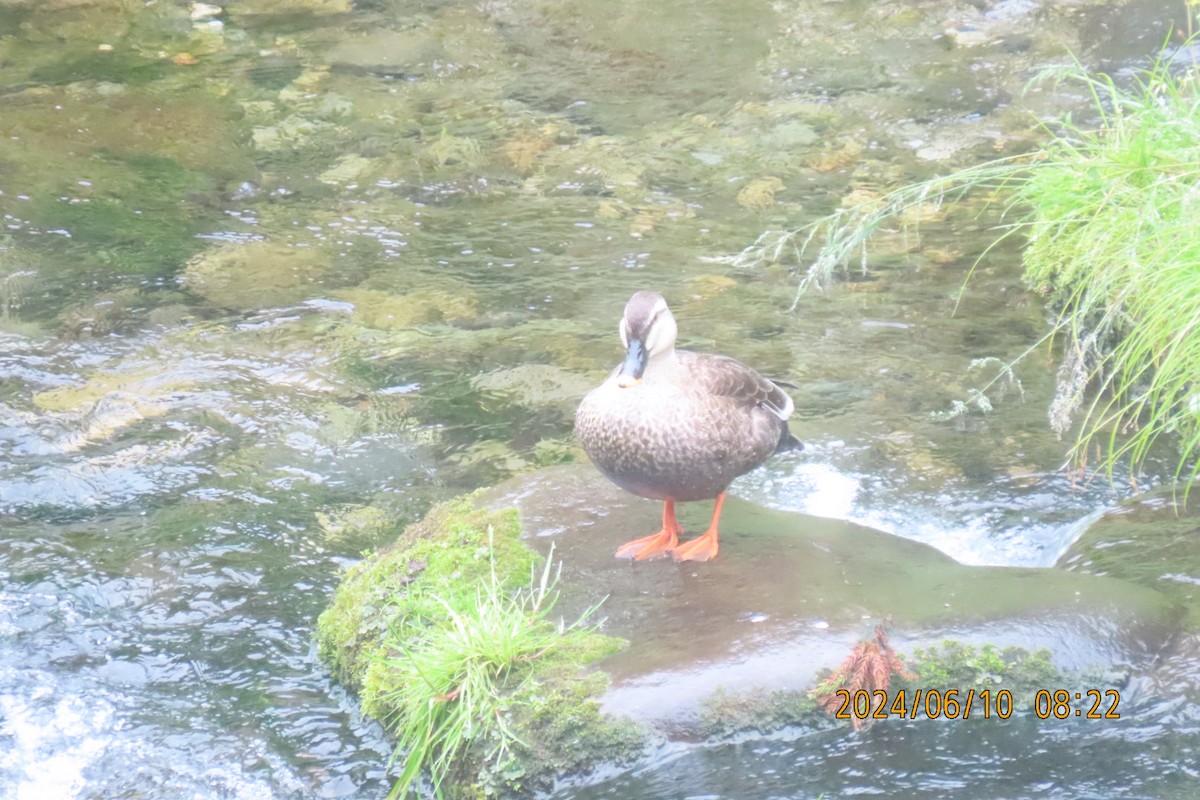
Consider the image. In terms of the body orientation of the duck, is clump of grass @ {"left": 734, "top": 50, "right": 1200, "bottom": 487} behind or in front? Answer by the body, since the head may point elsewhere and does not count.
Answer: behind

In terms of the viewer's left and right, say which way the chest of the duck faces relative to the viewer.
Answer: facing the viewer and to the left of the viewer

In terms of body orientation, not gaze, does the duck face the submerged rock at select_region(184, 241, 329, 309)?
no

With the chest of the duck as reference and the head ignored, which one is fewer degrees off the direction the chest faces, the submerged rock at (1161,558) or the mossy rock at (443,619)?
the mossy rock

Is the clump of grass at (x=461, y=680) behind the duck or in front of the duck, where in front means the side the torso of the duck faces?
in front

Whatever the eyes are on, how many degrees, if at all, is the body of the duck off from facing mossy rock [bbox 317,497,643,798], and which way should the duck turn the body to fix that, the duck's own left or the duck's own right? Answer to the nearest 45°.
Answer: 0° — it already faces it
